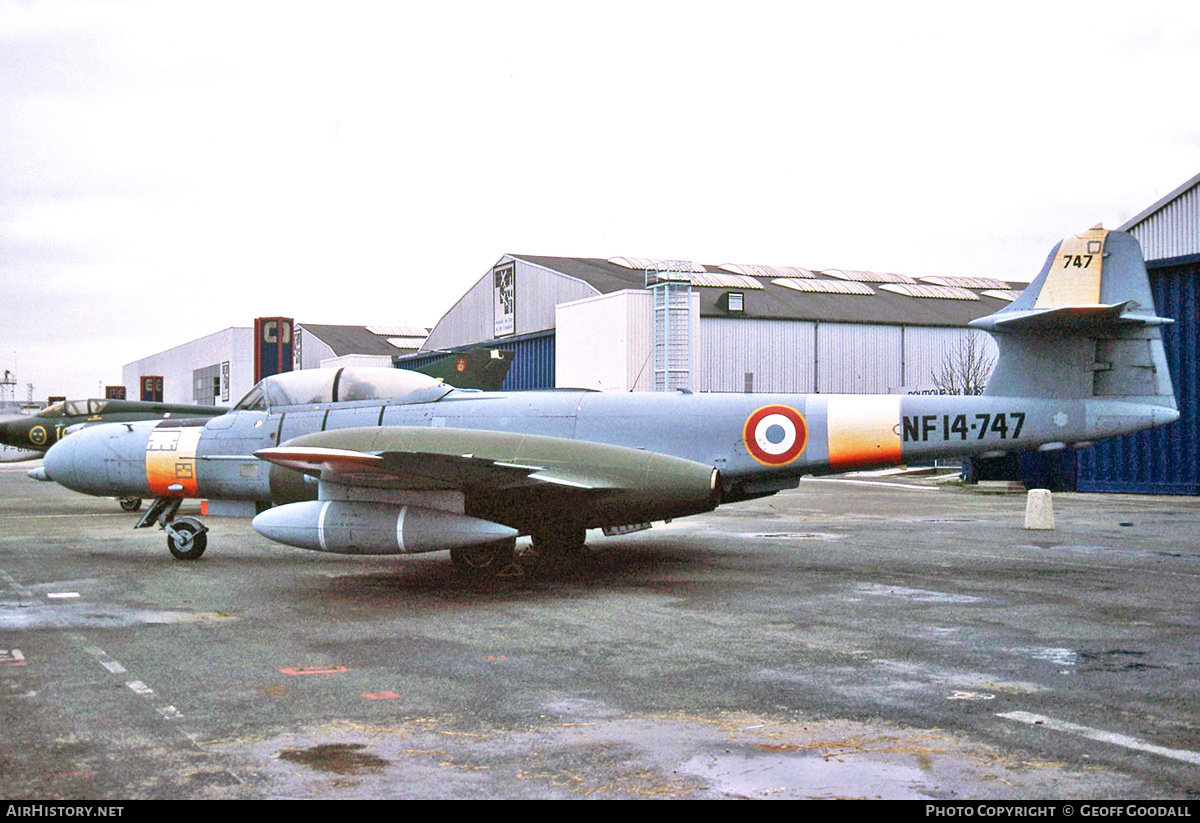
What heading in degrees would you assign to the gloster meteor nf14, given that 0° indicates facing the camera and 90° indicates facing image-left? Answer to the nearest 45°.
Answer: approximately 90°

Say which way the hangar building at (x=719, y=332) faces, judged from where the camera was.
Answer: facing the viewer and to the left of the viewer

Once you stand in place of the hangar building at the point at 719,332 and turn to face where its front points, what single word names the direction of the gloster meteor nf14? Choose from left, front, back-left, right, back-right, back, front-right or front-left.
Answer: front-left

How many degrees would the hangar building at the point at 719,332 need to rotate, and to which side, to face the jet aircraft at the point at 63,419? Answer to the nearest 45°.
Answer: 0° — it already faces it

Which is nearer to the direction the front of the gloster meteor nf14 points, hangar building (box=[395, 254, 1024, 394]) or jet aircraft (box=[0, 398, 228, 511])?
the jet aircraft

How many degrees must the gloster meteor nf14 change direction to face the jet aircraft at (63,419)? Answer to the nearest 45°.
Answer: approximately 45° to its right

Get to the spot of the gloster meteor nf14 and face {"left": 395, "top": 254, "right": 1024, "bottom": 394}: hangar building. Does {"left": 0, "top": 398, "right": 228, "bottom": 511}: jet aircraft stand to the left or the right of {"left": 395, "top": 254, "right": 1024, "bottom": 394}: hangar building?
left

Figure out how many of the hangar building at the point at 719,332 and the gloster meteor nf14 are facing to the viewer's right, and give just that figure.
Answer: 0

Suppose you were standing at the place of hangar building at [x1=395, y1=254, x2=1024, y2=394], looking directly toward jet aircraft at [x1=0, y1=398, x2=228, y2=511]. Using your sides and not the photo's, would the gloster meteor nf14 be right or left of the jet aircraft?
left

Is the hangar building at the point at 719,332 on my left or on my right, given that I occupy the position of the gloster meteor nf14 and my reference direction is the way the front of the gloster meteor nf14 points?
on my right
